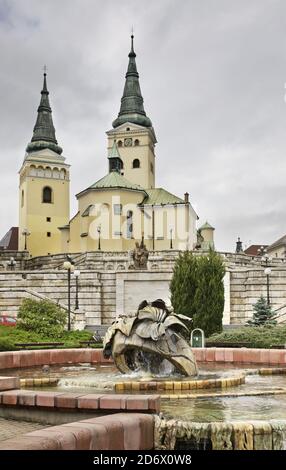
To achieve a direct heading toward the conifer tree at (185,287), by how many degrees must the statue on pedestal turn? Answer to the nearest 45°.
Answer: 0° — it already faces it

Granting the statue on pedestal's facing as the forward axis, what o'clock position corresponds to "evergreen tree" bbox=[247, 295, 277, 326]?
The evergreen tree is roughly at 11 o'clock from the statue on pedestal.

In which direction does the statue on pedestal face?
toward the camera

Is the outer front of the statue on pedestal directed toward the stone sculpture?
yes

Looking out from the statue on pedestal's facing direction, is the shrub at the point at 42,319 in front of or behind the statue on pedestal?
in front

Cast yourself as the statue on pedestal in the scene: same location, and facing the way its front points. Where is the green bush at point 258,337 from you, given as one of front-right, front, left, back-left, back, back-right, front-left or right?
front
